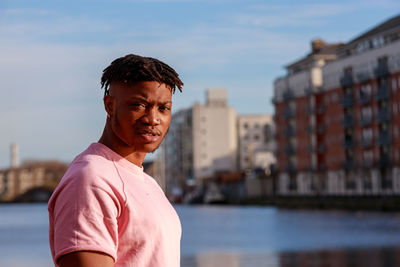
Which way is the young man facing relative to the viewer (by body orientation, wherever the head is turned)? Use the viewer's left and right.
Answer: facing the viewer and to the right of the viewer
